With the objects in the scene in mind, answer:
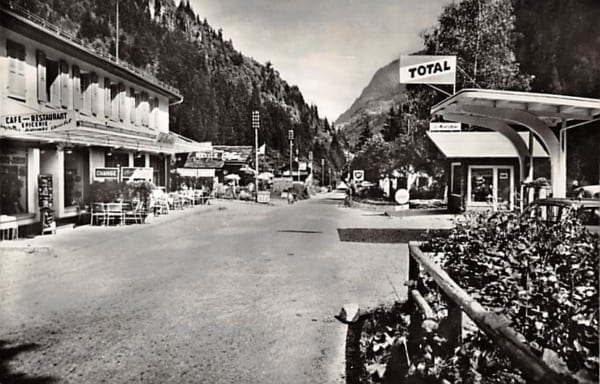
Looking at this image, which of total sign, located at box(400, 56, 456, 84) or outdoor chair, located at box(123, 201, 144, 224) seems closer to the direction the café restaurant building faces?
the total sign

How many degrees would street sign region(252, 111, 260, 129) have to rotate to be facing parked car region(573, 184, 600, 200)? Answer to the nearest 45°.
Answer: approximately 45° to its left

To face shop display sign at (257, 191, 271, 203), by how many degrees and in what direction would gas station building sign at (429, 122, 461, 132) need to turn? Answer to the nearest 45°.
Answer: approximately 135° to its right

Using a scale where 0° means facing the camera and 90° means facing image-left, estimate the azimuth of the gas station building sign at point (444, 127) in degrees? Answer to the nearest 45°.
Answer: approximately 0°

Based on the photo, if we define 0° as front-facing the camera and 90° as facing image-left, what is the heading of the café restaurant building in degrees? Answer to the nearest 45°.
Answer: approximately 315°

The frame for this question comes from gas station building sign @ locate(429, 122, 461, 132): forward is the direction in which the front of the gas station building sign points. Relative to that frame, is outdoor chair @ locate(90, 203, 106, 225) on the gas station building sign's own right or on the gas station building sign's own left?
on the gas station building sign's own right
